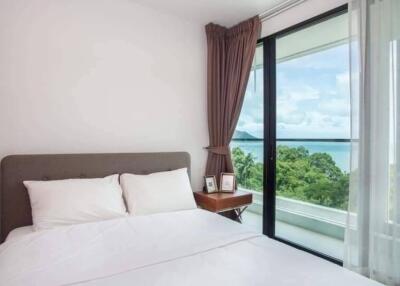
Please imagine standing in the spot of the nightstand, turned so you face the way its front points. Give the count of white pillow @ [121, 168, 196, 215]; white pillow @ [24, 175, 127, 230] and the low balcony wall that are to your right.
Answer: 2

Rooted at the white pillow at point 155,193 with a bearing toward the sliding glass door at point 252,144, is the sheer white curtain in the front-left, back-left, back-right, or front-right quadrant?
front-right

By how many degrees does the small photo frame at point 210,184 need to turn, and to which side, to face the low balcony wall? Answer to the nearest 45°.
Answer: approximately 90° to its left

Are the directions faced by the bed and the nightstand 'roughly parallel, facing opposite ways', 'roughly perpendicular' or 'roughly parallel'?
roughly parallel

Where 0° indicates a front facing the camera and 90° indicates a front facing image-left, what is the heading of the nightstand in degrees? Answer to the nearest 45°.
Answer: approximately 315°

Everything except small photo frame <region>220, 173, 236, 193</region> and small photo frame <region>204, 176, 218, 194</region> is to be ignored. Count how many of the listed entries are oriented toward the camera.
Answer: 2

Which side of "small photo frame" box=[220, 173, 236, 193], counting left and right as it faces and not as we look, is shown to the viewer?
front

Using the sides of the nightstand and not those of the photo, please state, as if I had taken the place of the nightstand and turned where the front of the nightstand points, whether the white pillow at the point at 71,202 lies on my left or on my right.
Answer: on my right

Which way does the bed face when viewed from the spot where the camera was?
facing the viewer and to the right of the viewer

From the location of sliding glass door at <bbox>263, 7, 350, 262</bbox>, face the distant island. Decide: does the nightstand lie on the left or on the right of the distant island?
left

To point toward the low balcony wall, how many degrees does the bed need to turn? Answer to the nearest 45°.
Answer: approximately 90° to its left

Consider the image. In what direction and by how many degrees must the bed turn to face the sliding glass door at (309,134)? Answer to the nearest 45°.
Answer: approximately 90° to its left

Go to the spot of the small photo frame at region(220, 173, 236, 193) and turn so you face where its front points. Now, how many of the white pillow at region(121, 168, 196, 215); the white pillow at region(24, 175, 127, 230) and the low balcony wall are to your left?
1

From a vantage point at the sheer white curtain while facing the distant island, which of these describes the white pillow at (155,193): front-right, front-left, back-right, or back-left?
front-left

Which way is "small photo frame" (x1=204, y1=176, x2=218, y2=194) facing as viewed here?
toward the camera

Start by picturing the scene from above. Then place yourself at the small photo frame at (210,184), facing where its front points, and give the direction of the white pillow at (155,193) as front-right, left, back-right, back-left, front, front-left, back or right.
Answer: front-right
